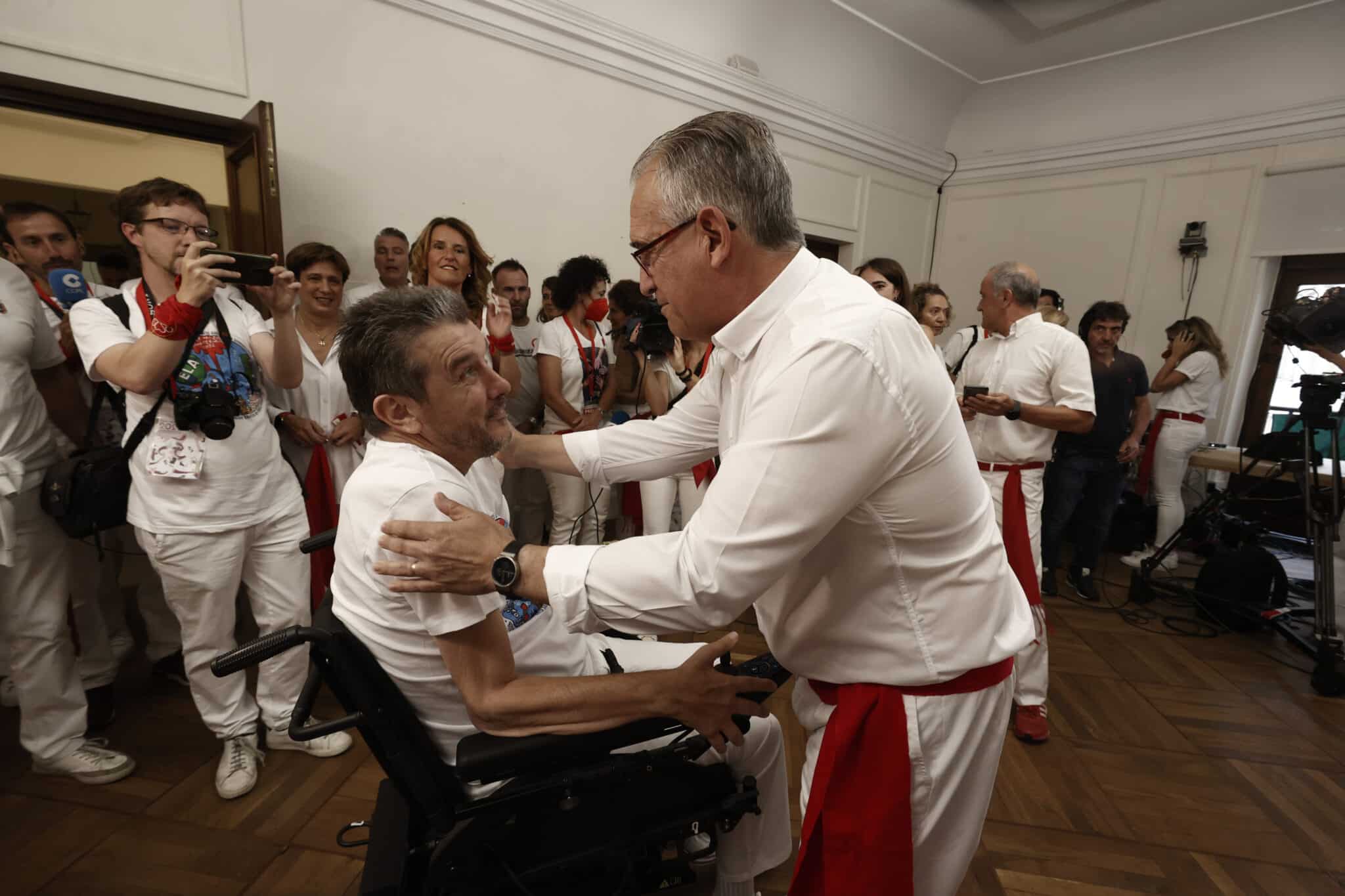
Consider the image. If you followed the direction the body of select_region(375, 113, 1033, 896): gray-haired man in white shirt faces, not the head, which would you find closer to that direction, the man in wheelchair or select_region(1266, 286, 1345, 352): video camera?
the man in wheelchair

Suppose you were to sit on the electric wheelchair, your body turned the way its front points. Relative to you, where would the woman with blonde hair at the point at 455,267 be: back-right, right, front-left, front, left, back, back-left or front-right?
left

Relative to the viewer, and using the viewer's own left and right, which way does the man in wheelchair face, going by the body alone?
facing to the right of the viewer

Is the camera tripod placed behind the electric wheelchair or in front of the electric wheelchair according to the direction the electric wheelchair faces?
in front

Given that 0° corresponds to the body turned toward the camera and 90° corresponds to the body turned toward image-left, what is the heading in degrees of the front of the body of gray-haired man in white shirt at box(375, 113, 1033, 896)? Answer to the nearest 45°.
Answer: approximately 90°

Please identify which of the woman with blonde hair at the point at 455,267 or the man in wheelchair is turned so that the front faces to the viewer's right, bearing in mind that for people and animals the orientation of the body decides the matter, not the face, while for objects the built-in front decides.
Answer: the man in wheelchair

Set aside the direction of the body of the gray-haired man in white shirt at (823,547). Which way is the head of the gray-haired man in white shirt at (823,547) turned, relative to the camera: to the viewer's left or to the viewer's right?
to the viewer's left

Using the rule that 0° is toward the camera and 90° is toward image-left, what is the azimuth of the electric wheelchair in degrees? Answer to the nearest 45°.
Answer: approximately 270°

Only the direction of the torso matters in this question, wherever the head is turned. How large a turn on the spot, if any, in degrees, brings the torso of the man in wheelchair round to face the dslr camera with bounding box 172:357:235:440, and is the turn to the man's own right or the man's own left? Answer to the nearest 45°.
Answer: approximately 135° to the man's own left

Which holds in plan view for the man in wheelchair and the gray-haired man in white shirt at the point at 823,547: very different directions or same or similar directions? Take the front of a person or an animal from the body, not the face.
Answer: very different directions

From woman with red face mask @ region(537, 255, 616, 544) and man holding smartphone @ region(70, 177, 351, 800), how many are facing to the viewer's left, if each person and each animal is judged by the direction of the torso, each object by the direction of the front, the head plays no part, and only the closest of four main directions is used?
0

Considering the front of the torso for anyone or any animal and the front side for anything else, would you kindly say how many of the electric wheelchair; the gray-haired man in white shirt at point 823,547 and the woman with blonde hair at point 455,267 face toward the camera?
1

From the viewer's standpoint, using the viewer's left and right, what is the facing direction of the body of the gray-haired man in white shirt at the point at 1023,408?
facing the viewer and to the left of the viewer

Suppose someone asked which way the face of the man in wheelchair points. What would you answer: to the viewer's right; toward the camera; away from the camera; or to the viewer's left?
to the viewer's right

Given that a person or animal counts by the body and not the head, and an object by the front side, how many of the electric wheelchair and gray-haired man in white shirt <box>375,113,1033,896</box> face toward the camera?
0

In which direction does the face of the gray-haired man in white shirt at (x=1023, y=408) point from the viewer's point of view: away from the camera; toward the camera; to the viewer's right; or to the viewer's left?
to the viewer's left

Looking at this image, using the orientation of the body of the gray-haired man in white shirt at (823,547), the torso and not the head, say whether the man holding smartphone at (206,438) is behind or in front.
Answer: in front

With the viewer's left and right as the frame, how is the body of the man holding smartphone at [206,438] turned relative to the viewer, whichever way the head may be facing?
facing the viewer and to the right of the viewer
